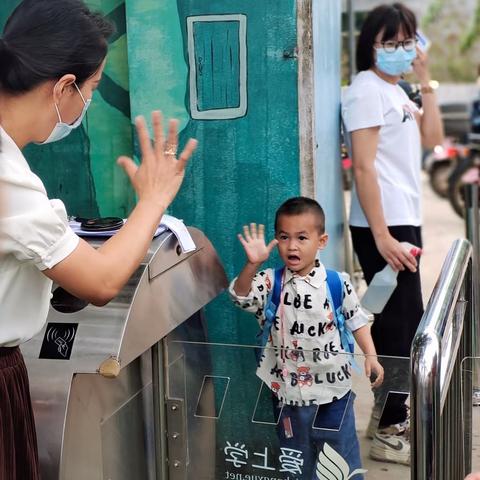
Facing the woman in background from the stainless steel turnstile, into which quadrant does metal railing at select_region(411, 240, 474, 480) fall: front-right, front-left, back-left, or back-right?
front-right

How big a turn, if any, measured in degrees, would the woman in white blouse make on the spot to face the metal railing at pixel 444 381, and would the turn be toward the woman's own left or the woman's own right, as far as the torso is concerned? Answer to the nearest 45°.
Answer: approximately 45° to the woman's own right

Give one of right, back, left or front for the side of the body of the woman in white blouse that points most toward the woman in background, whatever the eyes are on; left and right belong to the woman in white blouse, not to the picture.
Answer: front

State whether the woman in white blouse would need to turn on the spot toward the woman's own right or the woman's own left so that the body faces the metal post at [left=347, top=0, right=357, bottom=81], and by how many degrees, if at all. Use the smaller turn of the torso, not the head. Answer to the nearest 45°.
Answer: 0° — they already face it

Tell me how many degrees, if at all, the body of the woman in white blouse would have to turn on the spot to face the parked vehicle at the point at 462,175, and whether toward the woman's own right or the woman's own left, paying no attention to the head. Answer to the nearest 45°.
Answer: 0° — they already face it

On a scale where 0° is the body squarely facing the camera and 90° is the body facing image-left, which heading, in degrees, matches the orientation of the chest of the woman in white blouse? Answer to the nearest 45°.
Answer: approximately 225°

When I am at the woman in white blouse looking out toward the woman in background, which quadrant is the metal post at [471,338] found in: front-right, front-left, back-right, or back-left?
front-right
